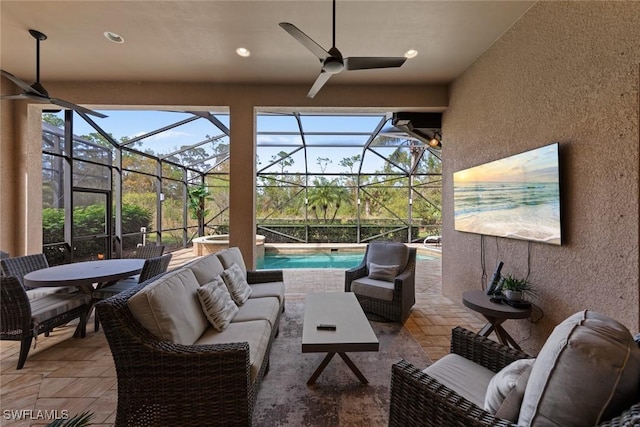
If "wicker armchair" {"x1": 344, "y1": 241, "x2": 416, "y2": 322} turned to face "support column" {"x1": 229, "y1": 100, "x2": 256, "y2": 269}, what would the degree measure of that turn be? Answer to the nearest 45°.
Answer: approximately 45° to its right

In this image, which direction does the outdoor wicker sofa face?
to the viewer's right

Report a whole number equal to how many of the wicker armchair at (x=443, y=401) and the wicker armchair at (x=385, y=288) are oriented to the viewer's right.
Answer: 0

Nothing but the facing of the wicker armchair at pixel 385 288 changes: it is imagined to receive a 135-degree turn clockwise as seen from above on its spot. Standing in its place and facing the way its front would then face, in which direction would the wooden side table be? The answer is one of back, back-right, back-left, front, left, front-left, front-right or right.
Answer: back-right

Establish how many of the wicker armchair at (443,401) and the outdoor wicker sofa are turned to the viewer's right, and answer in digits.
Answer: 1

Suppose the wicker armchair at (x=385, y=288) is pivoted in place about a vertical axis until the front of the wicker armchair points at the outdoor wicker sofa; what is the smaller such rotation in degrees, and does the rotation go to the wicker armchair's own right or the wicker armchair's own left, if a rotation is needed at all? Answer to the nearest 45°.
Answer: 0° — it already faces it

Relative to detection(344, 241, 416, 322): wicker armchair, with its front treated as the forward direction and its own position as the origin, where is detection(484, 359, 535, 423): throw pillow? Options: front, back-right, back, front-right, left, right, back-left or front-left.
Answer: front-left

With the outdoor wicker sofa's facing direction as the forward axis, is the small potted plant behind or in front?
in front

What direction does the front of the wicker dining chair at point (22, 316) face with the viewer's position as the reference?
facing away from the viewer and to the right of the viewer

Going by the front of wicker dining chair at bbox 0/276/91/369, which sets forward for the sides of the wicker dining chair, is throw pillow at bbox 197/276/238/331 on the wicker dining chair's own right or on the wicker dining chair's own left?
on the wicker dining chair's own right

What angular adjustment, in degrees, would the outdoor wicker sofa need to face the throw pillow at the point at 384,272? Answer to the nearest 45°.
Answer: approximately 45° to its left

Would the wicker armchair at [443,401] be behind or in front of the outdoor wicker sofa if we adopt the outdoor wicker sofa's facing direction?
in front

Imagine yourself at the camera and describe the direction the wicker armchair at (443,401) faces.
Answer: facing away from the viewer and to the left of the viewer
